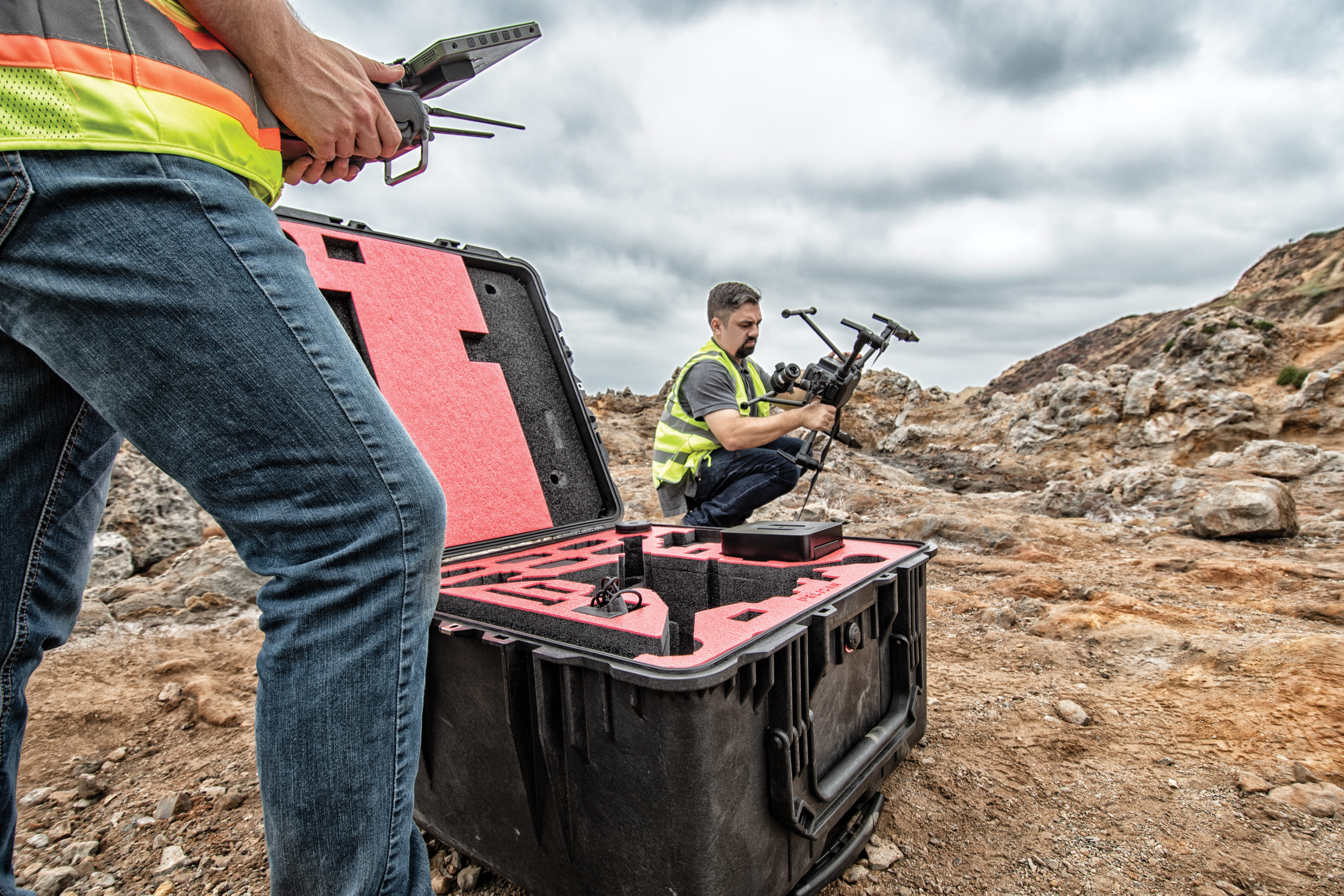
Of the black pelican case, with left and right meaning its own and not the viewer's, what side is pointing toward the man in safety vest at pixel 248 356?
right

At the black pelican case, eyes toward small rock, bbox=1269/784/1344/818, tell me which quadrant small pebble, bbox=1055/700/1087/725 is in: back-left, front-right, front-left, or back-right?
front-left

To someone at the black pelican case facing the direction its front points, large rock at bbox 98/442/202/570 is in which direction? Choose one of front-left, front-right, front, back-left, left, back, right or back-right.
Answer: back

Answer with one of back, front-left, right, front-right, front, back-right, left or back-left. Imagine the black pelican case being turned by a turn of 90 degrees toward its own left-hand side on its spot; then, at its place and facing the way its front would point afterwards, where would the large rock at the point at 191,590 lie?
left

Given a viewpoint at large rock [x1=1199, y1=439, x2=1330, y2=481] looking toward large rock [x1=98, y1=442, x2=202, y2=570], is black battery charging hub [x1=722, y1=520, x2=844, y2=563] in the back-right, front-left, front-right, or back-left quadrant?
front-left

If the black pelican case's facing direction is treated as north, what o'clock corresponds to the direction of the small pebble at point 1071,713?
The small pebble is roughly at 10 o'clock from the black pelican case.

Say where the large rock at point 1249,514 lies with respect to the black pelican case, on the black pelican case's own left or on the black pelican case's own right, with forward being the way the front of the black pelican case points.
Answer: on the black pelican case's own left

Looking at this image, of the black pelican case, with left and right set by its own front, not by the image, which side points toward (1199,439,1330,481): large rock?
left

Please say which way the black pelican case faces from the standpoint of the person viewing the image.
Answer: facing the viewer and to the right of the viewer

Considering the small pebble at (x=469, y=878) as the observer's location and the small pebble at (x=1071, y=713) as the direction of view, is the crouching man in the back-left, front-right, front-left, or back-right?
front-left
